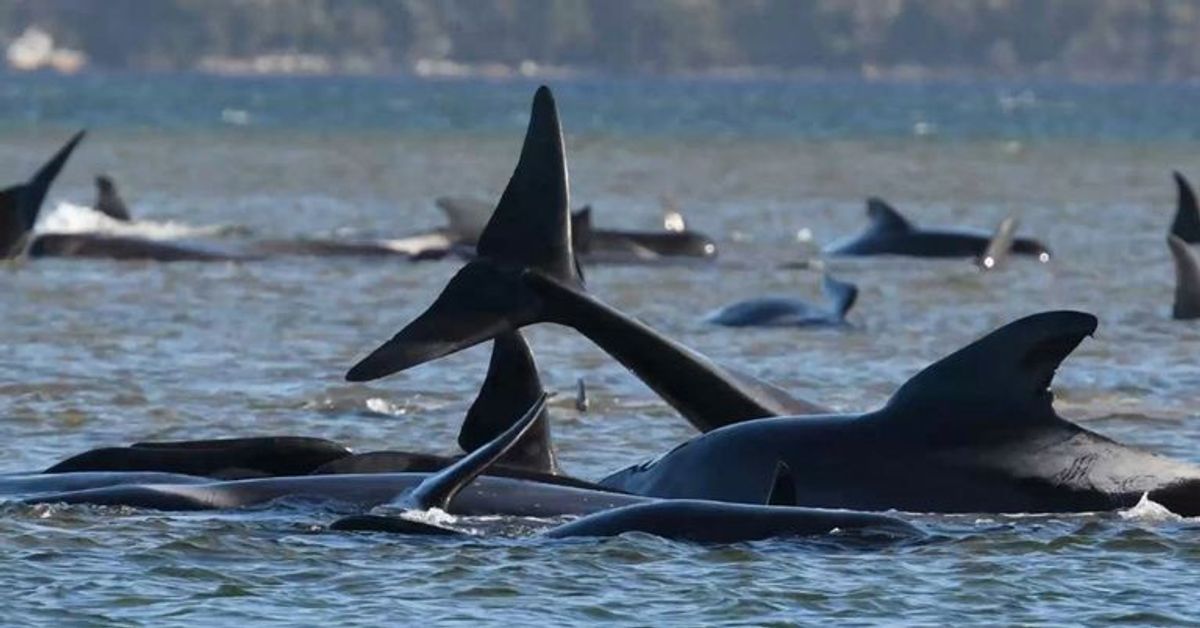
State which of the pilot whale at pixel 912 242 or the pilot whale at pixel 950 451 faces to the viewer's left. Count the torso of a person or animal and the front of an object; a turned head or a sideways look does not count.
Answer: the pilot whale at pixel 950 451

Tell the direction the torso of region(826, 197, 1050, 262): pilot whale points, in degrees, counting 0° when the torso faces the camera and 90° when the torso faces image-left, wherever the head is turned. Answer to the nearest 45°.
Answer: approximately 270°

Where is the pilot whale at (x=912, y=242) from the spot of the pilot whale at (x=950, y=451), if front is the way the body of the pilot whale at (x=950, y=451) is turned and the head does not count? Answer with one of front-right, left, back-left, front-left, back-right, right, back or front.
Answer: right

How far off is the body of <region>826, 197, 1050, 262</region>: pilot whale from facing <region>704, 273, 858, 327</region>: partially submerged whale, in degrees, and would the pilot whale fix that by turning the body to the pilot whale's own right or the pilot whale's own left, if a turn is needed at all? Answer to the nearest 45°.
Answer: approximately 90° to the pilot whale's own right
